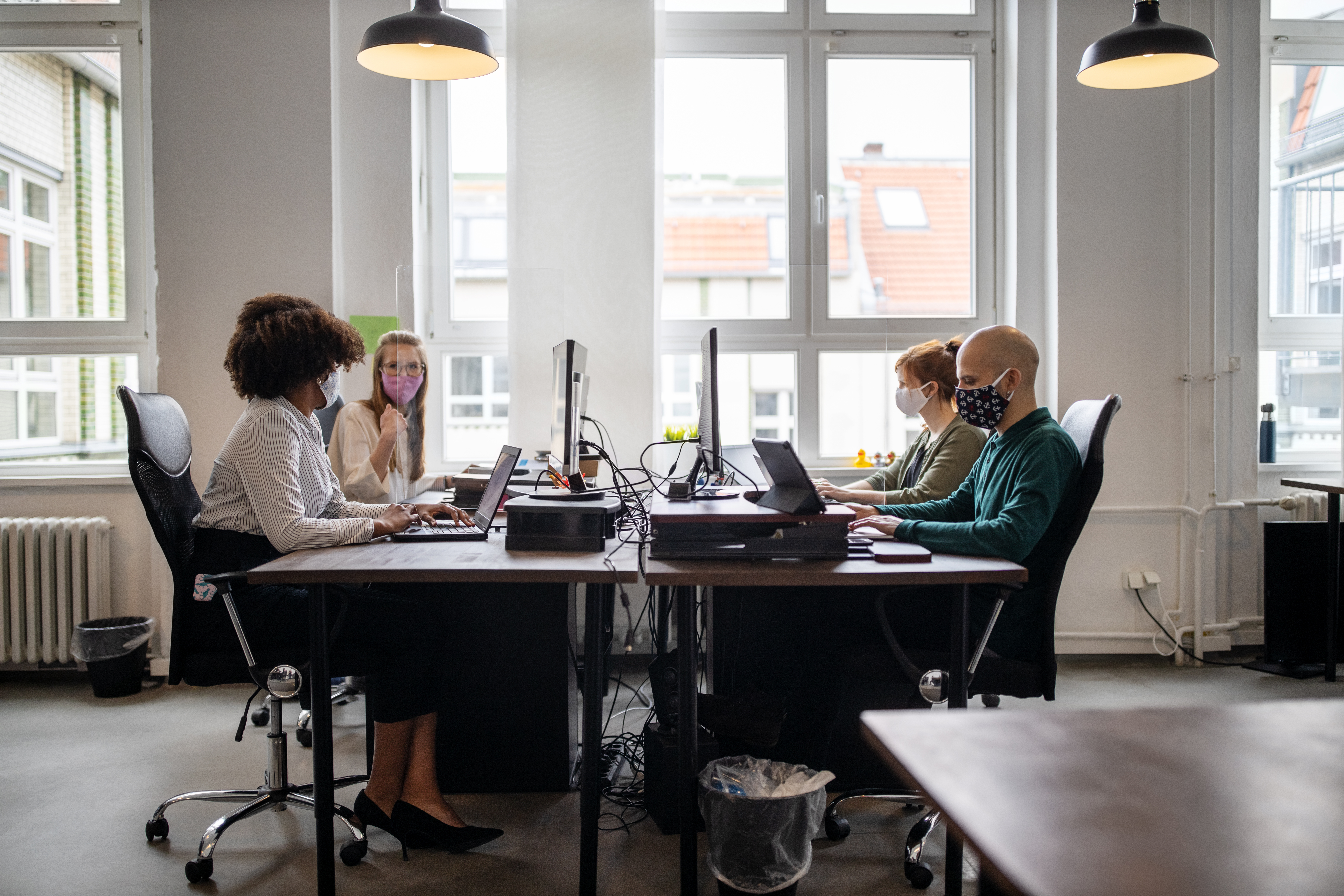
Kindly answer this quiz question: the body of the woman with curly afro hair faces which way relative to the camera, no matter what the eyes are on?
to the viewer's right

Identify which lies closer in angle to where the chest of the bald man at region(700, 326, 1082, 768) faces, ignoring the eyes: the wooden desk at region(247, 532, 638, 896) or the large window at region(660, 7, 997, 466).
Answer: the wooden desk

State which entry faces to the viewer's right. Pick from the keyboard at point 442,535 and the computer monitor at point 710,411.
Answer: the computer monitor

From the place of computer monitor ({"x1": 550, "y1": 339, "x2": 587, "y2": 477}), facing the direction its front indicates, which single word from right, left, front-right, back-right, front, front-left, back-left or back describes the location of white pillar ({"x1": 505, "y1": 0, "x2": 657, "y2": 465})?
right

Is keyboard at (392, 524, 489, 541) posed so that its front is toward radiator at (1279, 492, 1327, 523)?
no

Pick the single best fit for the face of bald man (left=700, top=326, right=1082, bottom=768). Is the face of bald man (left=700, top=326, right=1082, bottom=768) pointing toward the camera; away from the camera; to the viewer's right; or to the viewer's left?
to the viewer's left

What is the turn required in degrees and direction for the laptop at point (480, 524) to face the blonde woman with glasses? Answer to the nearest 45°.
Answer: approximately 90° to its right

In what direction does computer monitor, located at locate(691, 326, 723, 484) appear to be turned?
to the viewer's right

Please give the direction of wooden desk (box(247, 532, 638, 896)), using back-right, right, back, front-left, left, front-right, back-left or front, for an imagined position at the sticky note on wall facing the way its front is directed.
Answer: front

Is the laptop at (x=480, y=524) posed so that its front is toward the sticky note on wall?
no

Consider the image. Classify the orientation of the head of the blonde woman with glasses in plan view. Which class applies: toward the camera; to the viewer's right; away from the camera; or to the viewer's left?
toward the camera

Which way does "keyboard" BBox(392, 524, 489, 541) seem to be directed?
to the viewer's left

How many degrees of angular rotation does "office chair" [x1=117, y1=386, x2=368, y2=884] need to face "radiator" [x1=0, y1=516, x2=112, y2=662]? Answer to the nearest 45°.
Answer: approximately 90° to its left

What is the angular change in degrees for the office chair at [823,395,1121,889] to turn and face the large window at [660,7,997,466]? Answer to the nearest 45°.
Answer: approximately 90° to its right

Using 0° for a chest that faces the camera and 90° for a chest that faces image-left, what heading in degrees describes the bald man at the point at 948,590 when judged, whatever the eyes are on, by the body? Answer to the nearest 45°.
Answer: approximately 90°

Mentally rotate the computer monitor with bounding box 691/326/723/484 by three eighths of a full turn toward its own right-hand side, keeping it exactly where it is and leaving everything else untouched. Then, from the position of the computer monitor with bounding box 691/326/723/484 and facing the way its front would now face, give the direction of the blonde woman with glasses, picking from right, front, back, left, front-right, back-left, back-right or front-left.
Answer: right

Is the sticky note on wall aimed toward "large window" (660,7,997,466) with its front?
no

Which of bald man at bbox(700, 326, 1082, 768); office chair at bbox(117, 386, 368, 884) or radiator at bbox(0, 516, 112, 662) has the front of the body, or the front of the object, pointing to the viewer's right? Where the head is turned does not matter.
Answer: the office chair
